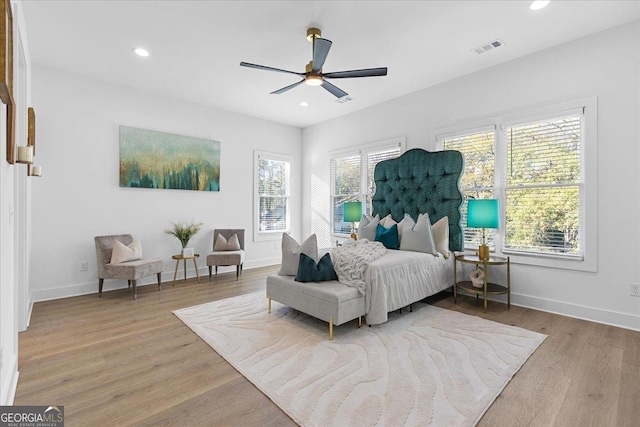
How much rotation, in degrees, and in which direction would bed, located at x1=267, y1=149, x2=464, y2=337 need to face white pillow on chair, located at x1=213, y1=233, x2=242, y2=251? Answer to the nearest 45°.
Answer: approximately 45° to its right

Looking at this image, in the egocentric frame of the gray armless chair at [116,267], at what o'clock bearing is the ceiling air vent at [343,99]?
The ceiling air vent is roughly at 11 o'clock from the gray armless chair.

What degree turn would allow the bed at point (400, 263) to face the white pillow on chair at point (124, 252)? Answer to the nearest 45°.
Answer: approximately 45° to its right

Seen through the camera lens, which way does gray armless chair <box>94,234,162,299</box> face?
facing the viewer and to the right of the viewer

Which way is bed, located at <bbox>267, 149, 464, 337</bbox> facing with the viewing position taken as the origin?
facing the viewer and to the left of the viewer

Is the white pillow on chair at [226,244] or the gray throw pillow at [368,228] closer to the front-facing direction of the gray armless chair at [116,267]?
the gray throw pillow

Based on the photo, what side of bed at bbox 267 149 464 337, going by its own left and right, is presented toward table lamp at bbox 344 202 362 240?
right

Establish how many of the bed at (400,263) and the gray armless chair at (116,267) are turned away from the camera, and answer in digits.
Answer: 0
